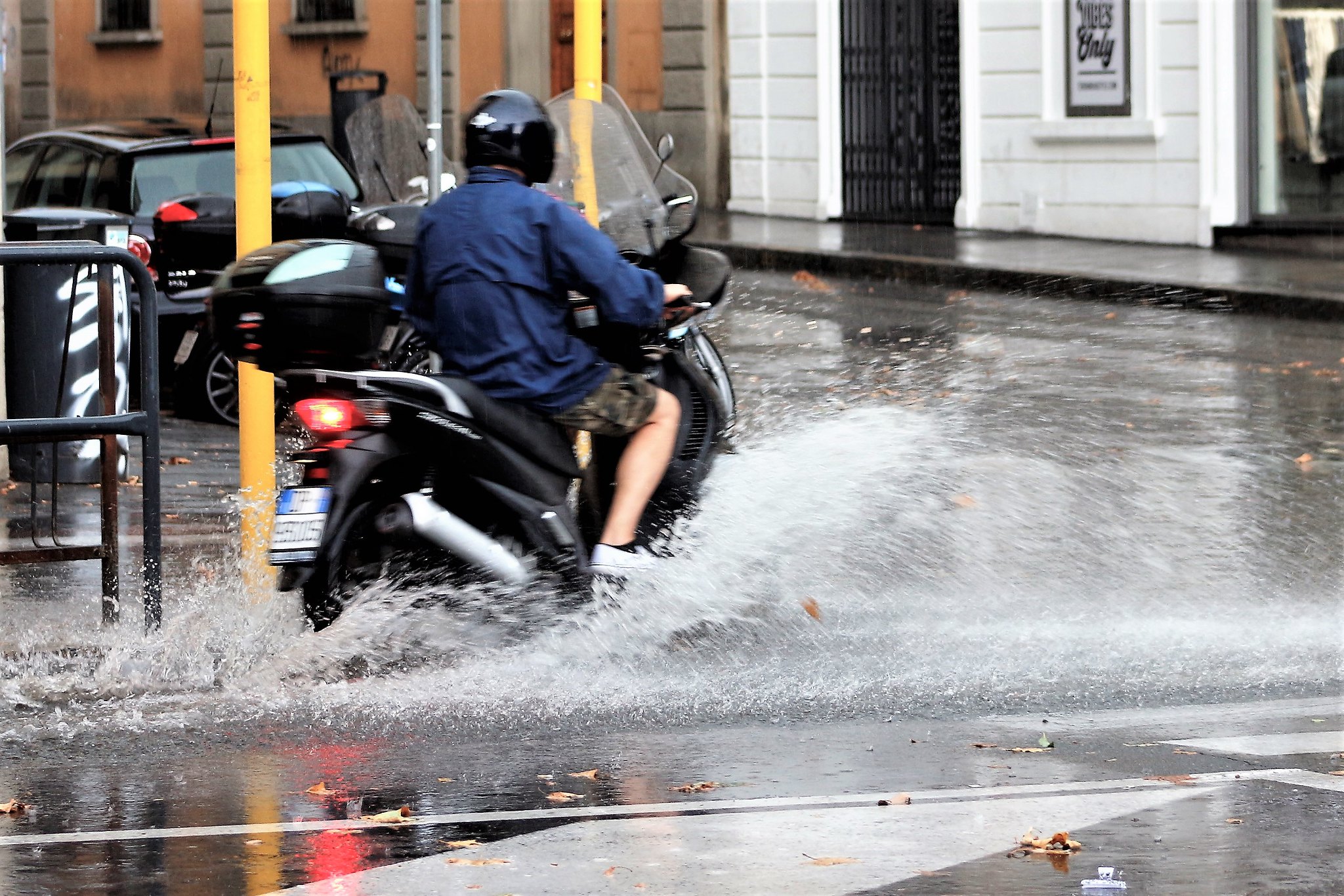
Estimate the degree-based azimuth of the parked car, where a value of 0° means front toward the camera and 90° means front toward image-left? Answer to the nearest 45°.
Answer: approximately 135°

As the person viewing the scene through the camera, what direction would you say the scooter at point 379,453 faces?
facing away from the viewer and to the right of the viewer

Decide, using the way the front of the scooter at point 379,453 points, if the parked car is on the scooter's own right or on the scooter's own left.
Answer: on the scooter's own left

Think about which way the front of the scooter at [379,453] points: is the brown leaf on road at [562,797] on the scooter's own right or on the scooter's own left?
on the scooter's own right

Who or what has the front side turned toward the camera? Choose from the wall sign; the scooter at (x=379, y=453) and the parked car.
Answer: the wall sign

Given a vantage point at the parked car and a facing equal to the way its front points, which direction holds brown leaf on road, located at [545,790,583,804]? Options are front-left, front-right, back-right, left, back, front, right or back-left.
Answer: back-left

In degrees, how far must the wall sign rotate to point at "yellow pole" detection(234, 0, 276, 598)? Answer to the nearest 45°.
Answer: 0° — it already faces it

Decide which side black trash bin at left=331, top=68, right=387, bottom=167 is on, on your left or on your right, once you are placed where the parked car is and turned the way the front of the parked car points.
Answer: on your right

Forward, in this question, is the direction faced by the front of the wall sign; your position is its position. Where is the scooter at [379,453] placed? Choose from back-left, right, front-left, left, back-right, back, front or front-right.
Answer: front

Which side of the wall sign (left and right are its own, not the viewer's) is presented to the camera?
front

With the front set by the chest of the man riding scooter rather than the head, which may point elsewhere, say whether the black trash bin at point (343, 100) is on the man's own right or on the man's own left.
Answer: on the man's own left

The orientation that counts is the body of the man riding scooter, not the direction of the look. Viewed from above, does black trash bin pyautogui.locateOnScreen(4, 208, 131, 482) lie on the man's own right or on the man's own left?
on the man's own left

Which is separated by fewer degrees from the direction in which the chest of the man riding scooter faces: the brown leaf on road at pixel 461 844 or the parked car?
the parked car

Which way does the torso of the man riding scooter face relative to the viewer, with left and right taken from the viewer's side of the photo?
facing away from the viewer and to the right of the viewer

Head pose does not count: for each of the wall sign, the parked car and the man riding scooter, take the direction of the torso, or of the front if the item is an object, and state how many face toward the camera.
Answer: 1

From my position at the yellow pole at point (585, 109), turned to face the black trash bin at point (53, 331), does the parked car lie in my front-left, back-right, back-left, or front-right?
front-right
